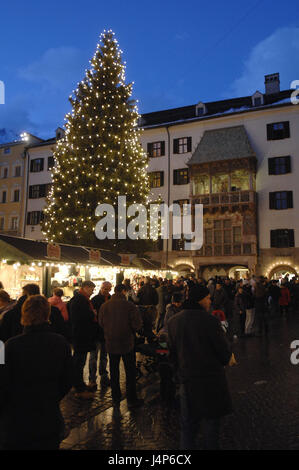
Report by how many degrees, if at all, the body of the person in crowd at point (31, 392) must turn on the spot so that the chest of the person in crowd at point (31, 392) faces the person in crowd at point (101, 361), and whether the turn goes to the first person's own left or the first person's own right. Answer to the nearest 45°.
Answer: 0° — they already face them

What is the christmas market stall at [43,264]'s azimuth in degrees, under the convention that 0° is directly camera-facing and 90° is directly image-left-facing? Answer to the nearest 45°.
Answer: approximately 315°

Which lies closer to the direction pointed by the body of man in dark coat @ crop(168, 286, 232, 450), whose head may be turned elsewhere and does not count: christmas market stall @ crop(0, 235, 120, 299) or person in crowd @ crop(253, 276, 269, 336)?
the person in crowd

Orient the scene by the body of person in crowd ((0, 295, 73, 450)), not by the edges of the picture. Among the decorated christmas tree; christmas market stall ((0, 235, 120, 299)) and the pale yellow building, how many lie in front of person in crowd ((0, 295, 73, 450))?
3

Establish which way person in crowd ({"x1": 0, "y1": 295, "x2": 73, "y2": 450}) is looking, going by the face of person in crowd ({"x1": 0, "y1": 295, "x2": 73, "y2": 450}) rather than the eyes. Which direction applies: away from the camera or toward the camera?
away from the camera

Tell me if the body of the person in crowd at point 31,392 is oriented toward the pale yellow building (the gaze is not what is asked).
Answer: yes

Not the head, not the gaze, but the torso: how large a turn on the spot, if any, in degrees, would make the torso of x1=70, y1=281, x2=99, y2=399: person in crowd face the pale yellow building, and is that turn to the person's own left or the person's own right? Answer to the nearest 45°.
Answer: approximately 90° to the person's own left

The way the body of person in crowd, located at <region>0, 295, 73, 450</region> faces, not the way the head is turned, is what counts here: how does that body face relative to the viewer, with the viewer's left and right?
facing away from the viewer

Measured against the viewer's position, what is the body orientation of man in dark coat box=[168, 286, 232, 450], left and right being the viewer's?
facing away from the viewer and to the right of the viewer

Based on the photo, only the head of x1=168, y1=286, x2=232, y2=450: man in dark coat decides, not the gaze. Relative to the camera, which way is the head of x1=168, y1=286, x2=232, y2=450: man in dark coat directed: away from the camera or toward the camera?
away from the camera
